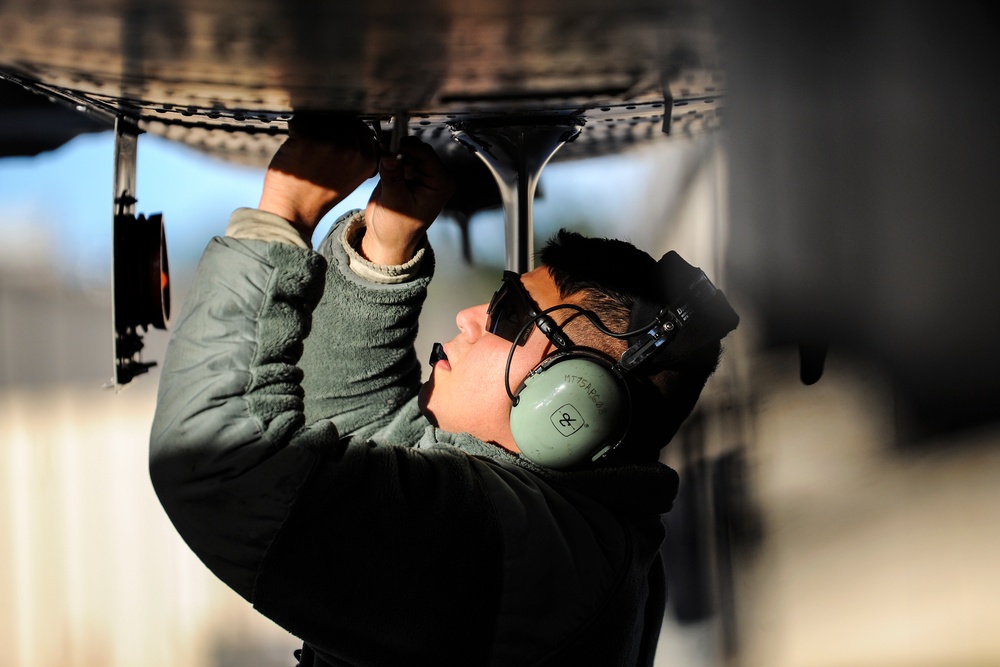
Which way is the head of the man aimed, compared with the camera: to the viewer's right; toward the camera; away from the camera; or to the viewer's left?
to the viewer's left

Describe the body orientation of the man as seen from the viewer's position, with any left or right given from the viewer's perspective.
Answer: facing to the left of the viewer
